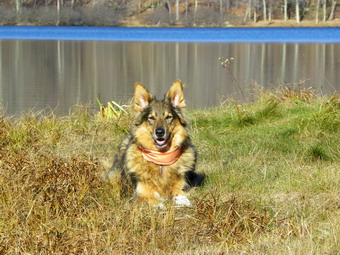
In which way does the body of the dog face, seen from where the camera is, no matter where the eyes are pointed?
toward the camera
